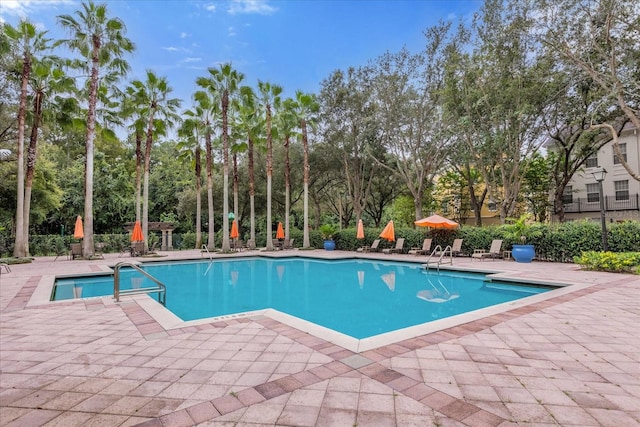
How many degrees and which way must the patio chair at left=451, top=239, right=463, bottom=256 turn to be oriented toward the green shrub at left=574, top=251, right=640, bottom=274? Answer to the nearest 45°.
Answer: approximately 90° to its left

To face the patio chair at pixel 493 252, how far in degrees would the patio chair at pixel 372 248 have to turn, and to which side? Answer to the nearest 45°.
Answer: approximately 135° to its left

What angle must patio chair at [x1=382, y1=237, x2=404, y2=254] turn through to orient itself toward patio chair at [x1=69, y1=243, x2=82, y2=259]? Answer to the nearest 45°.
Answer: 0° — it already faces it

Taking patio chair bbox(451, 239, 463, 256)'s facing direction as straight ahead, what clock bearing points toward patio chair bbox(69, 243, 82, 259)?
patio chair bbox(69, 243, 82, 259) is roughly at 1 o'clock from patio chair bbox(451, 239, 463, 256).

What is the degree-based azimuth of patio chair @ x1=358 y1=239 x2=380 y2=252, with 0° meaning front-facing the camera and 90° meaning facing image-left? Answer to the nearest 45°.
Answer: approximately 90°

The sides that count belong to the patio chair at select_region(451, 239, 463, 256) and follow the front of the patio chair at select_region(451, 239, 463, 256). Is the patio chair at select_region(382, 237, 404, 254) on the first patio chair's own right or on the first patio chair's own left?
on the first patio chair's own right

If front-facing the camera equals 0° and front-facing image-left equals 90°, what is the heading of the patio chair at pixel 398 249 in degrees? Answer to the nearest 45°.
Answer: approximately 90°

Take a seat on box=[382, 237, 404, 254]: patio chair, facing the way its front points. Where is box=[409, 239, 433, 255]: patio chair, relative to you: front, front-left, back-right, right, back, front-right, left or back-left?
back-left

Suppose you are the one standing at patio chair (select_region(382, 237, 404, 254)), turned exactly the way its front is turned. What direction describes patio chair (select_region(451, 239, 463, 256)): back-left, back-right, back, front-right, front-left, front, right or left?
back-left
